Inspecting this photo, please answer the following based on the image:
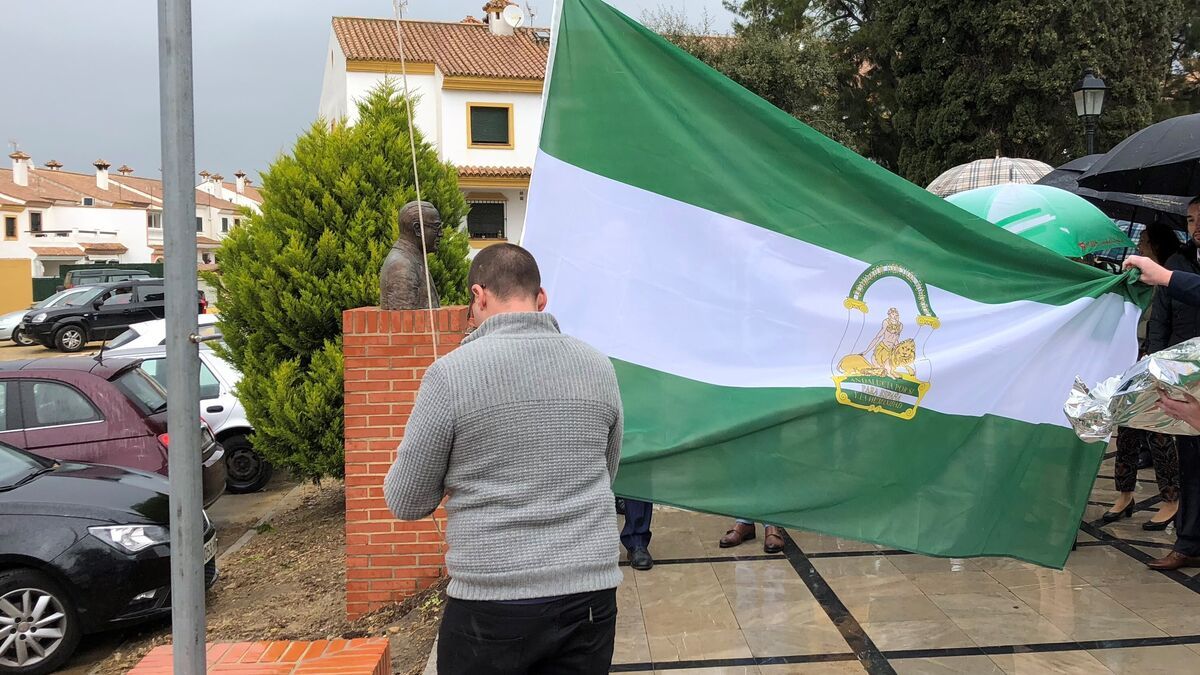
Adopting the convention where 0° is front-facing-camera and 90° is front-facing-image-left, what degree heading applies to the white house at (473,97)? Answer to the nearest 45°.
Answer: approximately 0°

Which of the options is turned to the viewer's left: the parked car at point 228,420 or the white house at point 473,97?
the parked car

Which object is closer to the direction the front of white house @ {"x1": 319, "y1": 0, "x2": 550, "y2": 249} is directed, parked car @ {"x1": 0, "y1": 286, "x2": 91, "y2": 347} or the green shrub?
the green shrub

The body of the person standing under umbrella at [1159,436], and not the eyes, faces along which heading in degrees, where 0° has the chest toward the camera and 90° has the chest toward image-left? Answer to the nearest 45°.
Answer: approximately 90°

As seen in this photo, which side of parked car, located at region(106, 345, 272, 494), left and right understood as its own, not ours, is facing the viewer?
left
